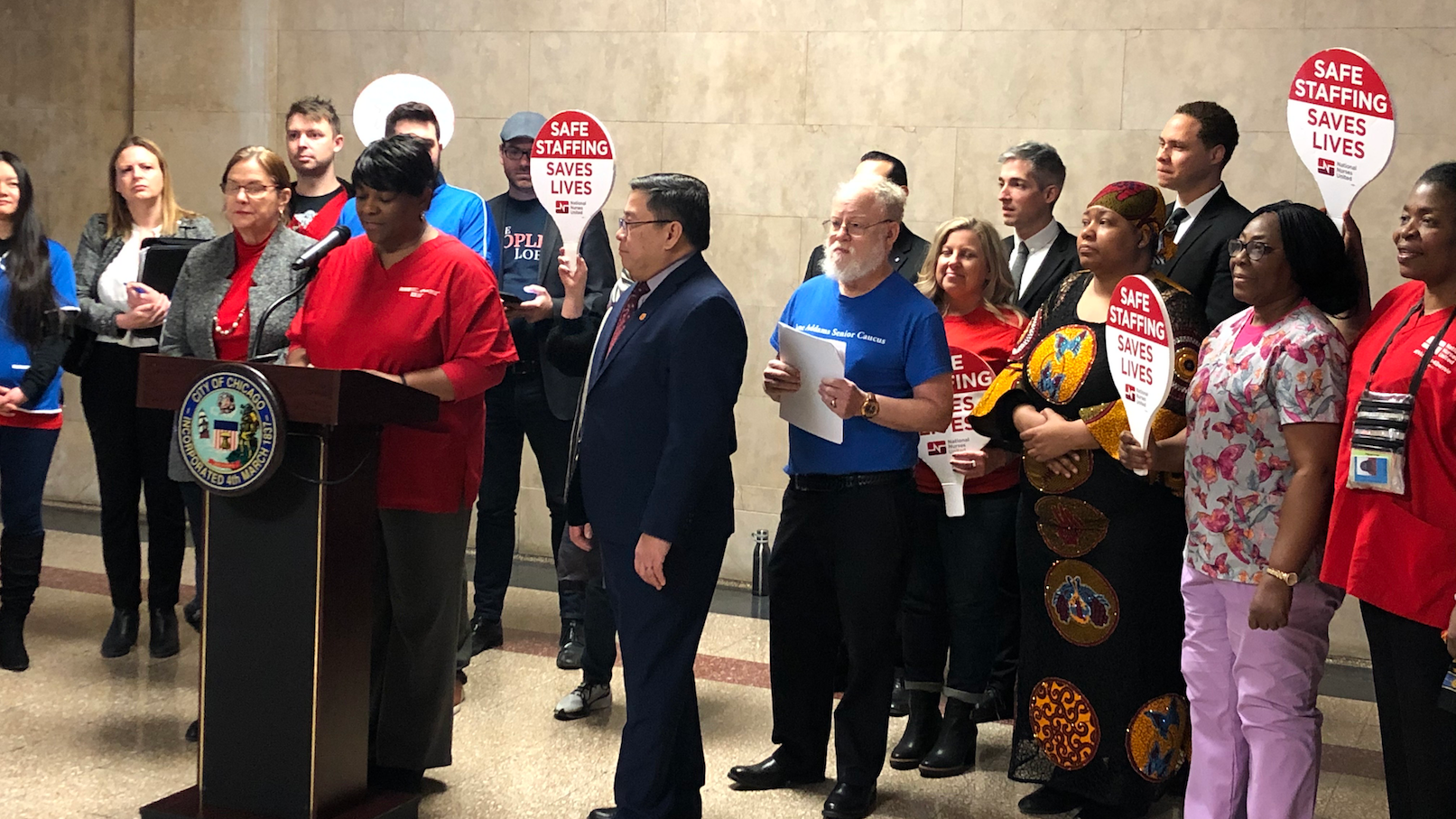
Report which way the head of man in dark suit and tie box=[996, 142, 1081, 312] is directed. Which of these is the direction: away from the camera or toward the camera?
toward the camera

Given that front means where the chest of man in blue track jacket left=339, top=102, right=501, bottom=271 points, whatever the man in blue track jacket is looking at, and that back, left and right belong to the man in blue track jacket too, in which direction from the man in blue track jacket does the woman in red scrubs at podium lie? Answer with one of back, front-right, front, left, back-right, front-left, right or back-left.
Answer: front

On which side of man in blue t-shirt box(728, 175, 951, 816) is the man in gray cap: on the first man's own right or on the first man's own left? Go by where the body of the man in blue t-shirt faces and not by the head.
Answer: on the first man's own right

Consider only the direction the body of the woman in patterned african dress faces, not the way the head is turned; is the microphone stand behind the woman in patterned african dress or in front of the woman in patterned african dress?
in front

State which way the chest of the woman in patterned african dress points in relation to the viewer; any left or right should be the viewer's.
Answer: facing the viewer and to the left of the viewer

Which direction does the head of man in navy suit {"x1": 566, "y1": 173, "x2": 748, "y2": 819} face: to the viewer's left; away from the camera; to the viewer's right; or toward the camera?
to the viewer's left

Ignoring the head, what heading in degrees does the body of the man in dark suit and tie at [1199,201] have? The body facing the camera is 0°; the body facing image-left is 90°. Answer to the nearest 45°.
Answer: approximately 45°

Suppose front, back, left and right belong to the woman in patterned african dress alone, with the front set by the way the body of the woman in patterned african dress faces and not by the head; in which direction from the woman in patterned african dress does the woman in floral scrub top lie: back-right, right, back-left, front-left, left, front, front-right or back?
left

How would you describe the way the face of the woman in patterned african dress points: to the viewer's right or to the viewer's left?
to the viewer's left

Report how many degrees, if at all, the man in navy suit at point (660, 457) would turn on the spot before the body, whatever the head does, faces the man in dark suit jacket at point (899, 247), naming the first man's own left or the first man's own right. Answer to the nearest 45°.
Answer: approximately 135° to the first man's own right

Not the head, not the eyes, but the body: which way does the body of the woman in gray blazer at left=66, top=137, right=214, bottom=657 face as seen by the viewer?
toward the camera

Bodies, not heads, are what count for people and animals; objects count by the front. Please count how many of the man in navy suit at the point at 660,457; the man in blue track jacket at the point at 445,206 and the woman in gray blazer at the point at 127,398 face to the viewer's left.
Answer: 1

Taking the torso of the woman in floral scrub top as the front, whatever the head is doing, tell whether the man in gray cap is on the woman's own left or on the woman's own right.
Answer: on the woman's own right

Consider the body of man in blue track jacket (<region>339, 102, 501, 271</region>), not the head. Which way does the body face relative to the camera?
toward the camera

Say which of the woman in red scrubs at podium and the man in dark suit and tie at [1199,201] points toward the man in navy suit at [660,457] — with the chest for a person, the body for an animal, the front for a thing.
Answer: the man in dark suit and tie
